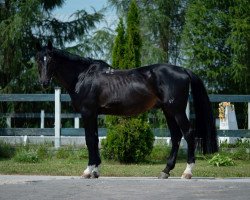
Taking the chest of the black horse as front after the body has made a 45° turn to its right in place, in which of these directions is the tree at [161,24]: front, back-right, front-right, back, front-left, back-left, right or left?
front-right

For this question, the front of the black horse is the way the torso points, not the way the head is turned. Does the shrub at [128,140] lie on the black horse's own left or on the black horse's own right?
on the black horse's own right

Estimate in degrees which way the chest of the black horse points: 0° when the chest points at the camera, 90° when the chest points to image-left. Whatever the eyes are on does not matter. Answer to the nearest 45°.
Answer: approximately 90°

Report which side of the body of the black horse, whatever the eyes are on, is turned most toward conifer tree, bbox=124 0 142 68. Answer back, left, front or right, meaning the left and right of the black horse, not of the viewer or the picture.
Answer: right

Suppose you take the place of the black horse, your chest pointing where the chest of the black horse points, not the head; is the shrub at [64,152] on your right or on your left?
on your right

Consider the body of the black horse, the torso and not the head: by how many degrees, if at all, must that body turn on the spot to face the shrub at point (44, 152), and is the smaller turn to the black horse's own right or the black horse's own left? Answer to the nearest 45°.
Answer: approximately 45° to the black horse's own right
